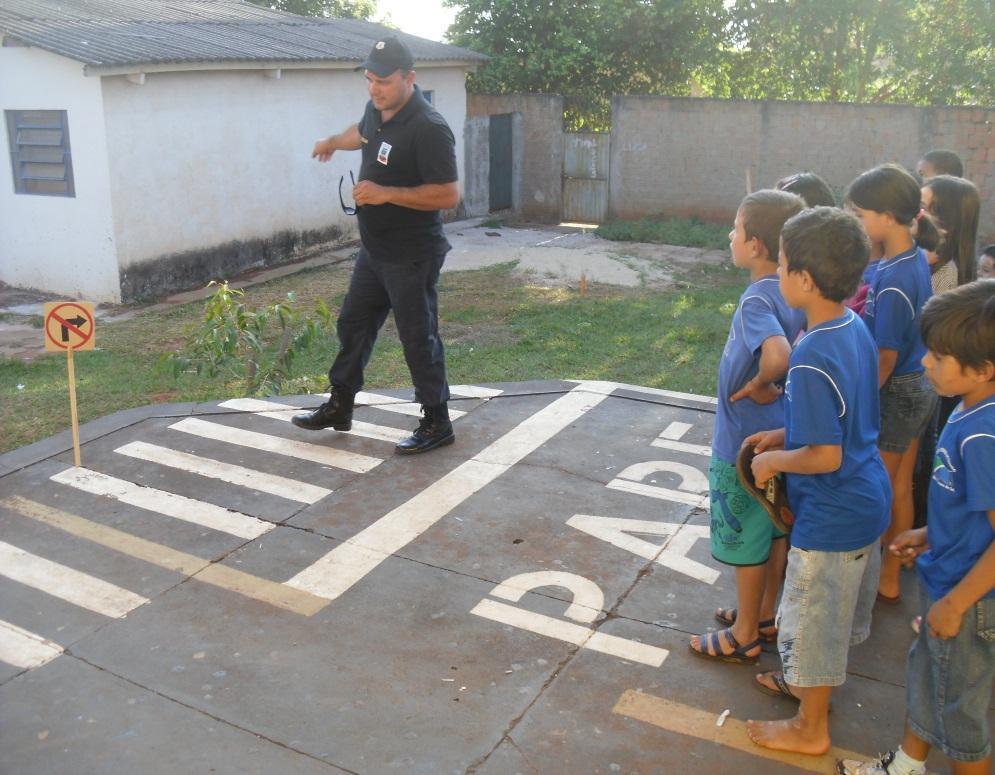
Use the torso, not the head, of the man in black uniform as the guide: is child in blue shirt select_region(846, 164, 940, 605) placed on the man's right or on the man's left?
on the man's left

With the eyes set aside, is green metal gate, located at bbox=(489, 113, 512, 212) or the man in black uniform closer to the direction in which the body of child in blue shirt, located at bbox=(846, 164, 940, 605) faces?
the man in black uniform

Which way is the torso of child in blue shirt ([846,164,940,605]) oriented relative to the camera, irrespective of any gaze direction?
to the viewer's left

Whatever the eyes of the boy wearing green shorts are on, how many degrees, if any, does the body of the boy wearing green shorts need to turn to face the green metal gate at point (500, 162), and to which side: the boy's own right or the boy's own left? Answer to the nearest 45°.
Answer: approximately 90° to the boy's own right

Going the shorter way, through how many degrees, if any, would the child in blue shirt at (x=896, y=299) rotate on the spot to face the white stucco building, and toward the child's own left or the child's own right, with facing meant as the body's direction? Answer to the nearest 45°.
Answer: approximately 45° to the child's own right

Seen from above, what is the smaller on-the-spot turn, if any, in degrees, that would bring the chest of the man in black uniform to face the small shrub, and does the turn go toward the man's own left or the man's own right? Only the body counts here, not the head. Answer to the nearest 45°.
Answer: approximately 90° to the man's own right

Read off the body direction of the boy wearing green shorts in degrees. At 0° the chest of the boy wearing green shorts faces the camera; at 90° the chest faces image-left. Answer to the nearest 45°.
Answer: approximately 90°

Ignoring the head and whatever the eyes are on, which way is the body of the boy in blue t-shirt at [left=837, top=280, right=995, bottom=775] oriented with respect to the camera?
to the viewer's left

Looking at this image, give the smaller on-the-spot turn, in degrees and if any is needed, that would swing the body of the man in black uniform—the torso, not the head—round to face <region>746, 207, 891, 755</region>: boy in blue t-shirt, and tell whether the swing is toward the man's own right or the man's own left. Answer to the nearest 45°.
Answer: approximately 90° to the man's own left

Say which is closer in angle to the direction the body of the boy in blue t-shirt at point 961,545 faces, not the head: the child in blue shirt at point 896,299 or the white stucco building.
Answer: the white stucco building

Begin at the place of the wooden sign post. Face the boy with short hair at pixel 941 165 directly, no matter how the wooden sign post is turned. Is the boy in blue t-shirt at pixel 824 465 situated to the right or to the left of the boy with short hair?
right

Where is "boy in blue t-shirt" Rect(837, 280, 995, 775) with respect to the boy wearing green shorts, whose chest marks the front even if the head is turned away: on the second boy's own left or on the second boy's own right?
on the second boy's own left

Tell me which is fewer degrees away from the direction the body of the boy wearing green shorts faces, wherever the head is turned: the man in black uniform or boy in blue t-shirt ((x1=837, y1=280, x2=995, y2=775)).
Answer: the man in black uniform

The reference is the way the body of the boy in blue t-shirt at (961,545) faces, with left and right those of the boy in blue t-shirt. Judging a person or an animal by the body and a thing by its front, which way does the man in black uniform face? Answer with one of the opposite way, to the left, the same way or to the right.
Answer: to the left

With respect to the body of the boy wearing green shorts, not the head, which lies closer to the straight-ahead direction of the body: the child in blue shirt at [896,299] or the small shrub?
the small shrub
